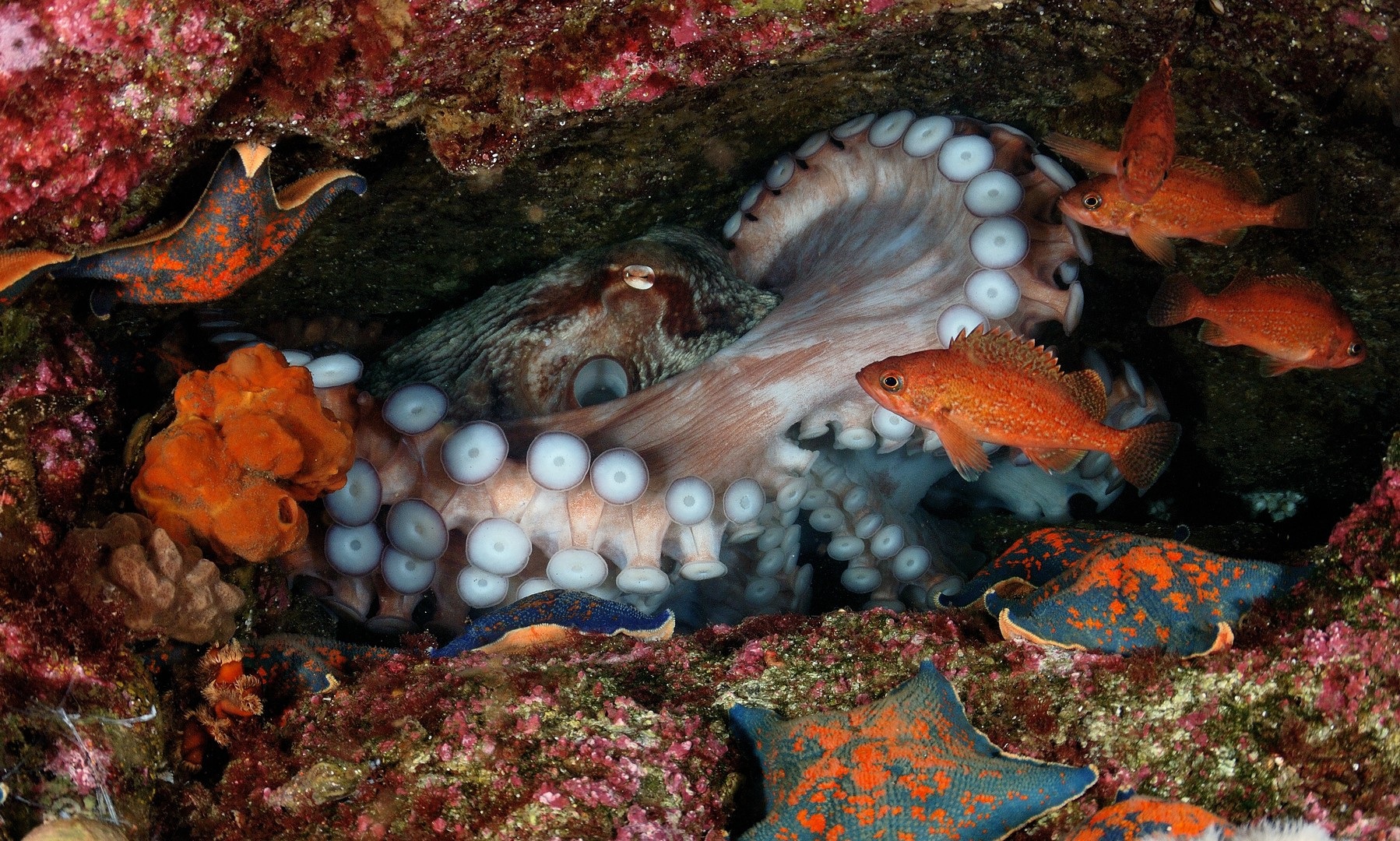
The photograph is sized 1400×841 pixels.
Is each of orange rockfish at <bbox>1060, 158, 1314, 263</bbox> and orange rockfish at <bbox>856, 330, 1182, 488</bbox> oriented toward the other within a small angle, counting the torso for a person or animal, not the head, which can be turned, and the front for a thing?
no

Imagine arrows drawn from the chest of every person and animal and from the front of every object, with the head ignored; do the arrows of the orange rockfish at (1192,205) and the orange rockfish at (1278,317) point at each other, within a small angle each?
no

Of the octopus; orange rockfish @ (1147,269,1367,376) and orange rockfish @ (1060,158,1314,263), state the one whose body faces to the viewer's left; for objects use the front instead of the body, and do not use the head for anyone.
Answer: orange rockfish @ (1060,158,1314,263)

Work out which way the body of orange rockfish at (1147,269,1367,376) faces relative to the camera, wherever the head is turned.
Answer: to the viewer's right

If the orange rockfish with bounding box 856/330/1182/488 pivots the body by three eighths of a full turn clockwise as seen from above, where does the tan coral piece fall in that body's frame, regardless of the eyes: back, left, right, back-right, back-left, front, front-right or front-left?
back

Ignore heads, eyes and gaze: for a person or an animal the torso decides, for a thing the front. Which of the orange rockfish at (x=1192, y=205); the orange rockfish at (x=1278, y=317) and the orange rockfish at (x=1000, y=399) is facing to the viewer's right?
the orange rockfish at (x=1278, y=317)

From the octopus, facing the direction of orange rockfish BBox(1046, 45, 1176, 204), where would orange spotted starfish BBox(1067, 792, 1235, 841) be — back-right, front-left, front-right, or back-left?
front-right

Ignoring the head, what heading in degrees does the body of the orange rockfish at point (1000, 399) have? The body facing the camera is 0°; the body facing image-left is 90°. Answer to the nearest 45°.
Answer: approximately 90°

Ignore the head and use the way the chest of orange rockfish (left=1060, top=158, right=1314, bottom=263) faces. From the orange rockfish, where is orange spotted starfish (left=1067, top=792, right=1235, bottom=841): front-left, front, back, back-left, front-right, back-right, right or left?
left

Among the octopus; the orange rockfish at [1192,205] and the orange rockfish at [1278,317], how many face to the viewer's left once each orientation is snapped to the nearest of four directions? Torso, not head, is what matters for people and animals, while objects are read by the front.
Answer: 1

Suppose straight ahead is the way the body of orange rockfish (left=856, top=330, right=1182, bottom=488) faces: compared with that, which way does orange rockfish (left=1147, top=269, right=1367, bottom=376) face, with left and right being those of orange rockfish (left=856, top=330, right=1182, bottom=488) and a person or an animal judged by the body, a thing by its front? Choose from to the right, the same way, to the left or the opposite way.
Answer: the opposite way

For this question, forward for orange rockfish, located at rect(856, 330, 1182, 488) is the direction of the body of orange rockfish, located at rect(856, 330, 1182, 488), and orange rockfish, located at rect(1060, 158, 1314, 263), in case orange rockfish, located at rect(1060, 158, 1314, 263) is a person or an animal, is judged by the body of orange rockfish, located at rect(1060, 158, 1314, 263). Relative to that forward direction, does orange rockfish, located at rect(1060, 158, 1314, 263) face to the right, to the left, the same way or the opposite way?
the same way

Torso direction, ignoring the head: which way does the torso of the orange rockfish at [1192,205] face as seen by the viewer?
to the viewer's left

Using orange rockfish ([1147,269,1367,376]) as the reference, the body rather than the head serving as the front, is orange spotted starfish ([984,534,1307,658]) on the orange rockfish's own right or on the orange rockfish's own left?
on the orange rockfish's own right
